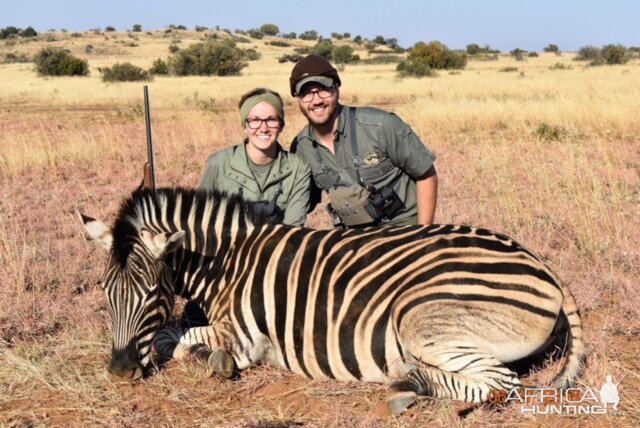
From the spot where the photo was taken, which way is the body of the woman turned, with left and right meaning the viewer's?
facing the viewer

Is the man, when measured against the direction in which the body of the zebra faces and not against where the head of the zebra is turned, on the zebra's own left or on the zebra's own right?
on the zebra's own right

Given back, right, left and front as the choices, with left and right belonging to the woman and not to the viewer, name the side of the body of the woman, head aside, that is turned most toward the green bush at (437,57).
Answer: back

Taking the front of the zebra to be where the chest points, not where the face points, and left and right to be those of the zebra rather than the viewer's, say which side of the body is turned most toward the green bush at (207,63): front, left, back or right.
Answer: right

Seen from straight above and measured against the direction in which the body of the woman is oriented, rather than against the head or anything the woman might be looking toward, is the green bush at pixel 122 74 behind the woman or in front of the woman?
behind

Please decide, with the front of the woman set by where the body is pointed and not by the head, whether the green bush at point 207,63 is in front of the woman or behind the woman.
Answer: behind

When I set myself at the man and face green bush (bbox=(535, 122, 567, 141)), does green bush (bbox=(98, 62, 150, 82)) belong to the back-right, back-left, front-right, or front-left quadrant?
front-left

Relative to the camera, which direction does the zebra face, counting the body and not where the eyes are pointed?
to the viewer's left

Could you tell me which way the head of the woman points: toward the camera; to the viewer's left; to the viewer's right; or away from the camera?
toward the camera

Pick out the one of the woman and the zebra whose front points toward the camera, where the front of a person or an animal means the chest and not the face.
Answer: the woman

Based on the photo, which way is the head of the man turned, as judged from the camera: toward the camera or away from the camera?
toward the camera

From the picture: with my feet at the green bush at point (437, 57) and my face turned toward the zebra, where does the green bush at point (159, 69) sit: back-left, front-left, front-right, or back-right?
front-right

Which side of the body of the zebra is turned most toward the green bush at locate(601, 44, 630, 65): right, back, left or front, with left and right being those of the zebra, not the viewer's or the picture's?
right

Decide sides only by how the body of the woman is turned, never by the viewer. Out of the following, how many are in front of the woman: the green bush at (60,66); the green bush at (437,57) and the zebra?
1

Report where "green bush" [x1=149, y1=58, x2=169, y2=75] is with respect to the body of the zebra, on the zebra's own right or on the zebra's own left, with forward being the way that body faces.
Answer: on the zebra's own right

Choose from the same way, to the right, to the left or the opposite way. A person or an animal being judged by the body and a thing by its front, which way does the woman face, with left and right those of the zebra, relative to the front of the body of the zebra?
to the left

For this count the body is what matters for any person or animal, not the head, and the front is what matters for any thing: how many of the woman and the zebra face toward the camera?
1
